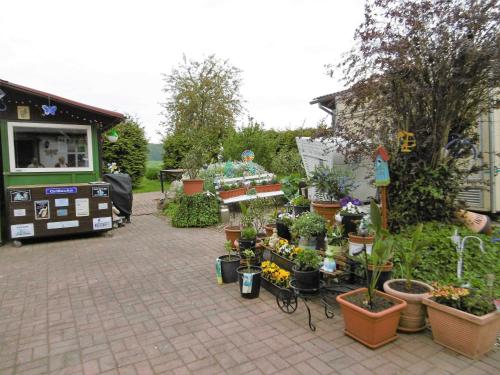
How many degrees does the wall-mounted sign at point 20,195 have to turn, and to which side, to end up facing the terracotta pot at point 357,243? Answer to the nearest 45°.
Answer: approximately 45° to its left

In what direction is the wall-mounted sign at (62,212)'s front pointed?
toward the camera

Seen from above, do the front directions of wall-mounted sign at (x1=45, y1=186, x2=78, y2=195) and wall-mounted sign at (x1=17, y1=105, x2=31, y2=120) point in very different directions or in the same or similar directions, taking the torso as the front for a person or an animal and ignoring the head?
same or similar directions

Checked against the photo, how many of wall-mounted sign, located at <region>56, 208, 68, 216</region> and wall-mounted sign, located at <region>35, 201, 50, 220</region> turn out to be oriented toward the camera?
2

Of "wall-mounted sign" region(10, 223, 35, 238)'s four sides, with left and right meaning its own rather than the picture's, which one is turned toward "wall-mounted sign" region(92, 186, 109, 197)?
left

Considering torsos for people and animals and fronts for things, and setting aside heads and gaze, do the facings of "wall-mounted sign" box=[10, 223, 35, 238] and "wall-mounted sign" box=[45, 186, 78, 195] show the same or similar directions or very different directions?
same or similar directions

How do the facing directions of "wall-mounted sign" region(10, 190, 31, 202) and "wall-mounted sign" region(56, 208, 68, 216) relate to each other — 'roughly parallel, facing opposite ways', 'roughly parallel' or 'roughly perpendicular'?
roughly parallel

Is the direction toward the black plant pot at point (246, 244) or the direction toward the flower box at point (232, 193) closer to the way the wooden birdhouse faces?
the black plant pot

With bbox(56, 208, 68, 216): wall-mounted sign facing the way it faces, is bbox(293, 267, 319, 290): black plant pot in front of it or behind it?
in front

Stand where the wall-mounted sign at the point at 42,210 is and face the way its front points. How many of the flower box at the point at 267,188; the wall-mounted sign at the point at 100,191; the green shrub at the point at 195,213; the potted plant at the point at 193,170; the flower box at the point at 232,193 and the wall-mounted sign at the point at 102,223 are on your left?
6

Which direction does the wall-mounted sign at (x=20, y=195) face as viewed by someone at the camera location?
facing the viewer

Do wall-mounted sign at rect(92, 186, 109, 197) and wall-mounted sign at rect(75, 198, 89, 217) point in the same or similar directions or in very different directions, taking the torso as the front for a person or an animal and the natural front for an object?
same or similar directions

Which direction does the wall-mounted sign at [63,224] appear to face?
toward the camera

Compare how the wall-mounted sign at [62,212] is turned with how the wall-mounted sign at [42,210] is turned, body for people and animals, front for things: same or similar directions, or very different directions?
same or similar directions
